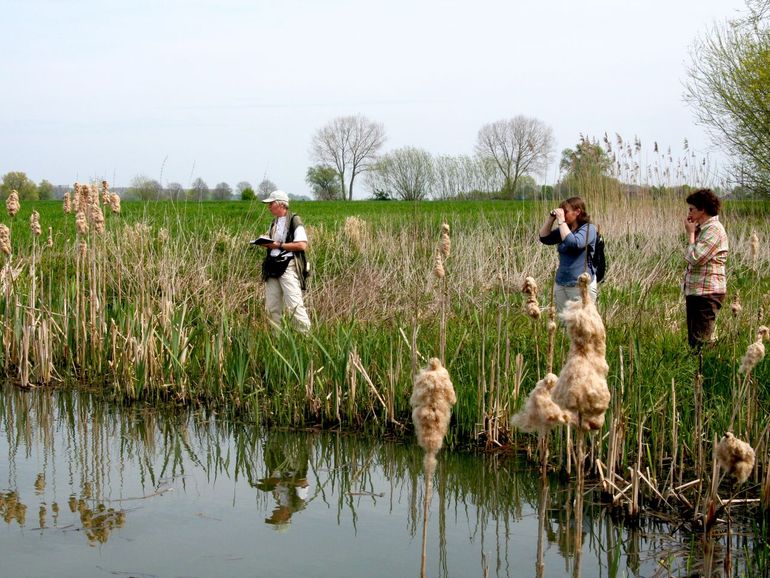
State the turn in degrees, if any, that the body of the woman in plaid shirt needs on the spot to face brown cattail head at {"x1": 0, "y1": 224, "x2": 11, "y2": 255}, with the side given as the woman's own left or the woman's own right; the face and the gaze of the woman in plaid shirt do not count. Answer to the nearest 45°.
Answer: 0° — they already face it

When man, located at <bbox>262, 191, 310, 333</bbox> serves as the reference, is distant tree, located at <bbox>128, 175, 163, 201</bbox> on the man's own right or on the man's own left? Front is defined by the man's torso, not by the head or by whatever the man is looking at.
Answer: on the man's own right

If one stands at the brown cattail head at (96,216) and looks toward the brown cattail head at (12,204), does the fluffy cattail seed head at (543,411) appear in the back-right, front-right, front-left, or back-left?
back-left

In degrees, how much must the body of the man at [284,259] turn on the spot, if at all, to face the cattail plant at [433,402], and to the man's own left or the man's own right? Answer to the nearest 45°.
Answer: approximately 45° to the man's own left

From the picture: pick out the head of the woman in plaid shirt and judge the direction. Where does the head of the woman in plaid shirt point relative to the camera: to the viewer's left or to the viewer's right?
to the viewer's left

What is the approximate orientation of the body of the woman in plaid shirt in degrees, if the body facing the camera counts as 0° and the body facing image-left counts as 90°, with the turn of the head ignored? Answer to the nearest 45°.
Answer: approximately 90°

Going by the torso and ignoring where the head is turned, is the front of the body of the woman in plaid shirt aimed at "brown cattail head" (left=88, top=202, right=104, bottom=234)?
yes

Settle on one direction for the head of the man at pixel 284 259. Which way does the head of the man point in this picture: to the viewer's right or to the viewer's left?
to the viewer's left
